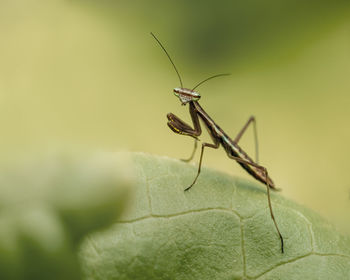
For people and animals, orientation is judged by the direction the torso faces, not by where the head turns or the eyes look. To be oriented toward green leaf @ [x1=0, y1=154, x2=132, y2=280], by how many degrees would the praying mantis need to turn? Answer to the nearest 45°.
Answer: approximately 90° to its left

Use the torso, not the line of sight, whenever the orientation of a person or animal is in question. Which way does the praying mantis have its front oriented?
to the viewer's left
